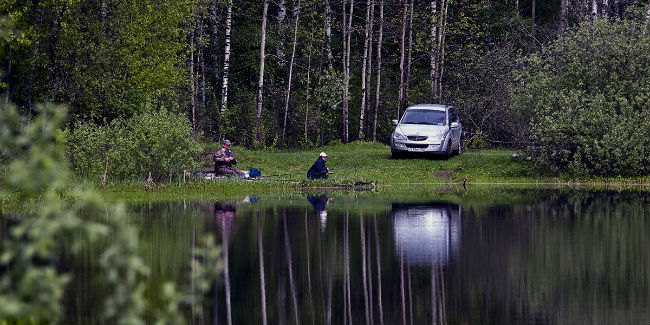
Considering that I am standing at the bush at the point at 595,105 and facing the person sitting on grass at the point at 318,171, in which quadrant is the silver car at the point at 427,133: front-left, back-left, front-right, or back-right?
front-right

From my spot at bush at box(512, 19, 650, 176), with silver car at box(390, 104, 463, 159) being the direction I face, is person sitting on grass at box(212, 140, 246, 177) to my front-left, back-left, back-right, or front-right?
front-left

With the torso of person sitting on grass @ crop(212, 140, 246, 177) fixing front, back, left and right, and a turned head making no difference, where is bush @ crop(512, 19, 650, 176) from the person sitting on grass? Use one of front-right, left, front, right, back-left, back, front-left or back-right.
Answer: front-left

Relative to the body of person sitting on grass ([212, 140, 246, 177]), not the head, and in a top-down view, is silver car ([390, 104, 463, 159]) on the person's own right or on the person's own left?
on the person's own left

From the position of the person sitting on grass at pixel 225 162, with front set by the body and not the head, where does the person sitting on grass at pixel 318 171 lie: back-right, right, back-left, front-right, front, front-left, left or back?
front-left

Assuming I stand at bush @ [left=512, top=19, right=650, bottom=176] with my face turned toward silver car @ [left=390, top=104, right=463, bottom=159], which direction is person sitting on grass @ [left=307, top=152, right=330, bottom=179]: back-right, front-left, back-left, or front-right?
front-left

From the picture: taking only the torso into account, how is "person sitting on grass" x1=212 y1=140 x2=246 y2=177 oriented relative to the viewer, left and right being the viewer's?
facing the viewer and to the right of the viewer

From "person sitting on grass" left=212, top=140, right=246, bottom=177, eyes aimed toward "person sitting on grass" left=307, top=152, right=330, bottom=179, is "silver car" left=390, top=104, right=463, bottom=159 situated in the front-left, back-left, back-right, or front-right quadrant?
front-left

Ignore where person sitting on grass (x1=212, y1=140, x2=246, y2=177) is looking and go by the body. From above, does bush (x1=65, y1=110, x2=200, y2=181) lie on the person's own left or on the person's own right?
on the person's own right
